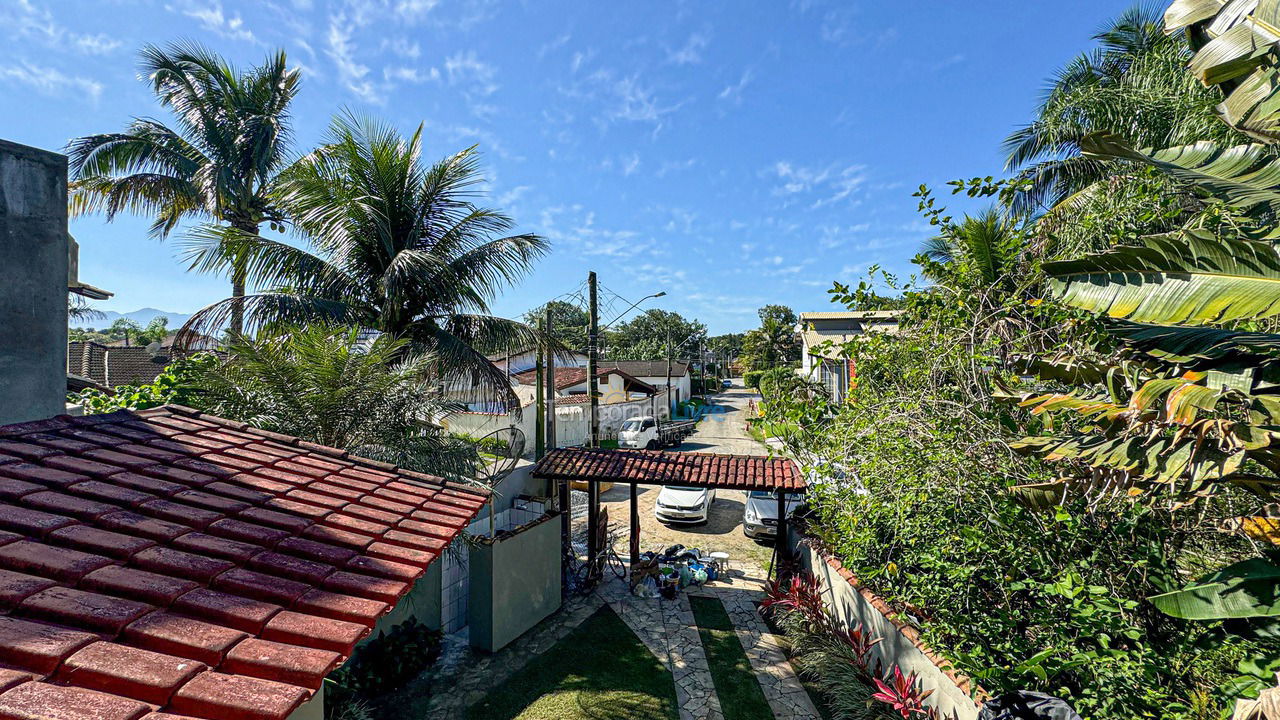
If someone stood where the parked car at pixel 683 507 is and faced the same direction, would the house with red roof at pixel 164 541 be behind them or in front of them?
in front

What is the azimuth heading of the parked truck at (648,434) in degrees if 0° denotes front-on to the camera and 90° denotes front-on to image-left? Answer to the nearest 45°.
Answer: approximately 45°

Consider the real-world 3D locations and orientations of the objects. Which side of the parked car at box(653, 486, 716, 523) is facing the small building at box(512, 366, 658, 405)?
back

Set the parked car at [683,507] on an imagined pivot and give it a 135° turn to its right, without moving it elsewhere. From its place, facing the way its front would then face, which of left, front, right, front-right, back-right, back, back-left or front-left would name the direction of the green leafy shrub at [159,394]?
left

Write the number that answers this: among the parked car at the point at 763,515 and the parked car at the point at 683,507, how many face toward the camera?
2

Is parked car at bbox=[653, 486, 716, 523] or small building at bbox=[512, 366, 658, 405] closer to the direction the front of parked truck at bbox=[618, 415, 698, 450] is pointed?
the parked car

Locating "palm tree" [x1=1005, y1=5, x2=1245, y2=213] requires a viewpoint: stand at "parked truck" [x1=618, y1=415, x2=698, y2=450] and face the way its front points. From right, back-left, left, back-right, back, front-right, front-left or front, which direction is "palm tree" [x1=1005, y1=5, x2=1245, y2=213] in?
left

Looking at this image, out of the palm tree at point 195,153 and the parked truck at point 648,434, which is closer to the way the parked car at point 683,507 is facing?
the palm tree

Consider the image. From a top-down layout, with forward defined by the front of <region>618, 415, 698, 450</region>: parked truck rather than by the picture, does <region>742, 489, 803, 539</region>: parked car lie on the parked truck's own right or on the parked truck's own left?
on the parked truck's own left

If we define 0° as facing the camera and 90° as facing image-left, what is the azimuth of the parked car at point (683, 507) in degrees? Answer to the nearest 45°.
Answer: approximately 0°

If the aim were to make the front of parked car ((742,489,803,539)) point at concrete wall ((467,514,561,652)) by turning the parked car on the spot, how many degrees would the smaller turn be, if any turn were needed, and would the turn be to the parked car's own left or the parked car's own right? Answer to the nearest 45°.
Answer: approximately 45° to the parked car's own right

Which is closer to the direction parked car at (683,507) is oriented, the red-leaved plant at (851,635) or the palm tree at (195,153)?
the red-leaved plant

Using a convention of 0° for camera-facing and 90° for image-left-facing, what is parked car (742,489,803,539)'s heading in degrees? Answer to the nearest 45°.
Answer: approximately 0°
